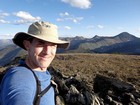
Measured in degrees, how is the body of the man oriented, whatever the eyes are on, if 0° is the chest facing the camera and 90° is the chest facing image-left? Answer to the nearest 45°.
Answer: approximately 315°
